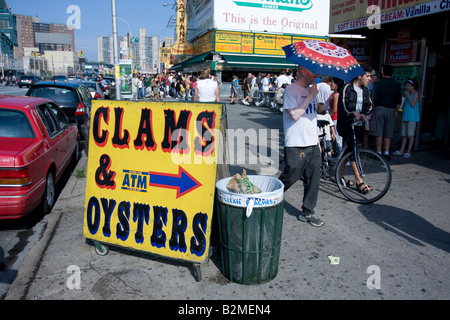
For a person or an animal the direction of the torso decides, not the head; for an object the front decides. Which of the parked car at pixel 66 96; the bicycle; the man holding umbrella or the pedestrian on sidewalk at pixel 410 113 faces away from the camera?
the parked car

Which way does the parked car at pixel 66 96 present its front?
away from the camera

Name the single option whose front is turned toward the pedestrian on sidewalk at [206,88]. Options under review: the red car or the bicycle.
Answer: the red car

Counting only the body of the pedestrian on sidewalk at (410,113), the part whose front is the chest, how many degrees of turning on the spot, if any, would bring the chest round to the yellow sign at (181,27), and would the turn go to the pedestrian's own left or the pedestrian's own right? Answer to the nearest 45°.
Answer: approximately 90° to the pedestrian's own right

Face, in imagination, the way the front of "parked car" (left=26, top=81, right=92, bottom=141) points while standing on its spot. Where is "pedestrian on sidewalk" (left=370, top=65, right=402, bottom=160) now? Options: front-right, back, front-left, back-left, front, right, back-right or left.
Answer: back-right

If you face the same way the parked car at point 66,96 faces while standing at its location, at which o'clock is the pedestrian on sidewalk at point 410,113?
The pedestrian on sidewalk is roughly at 4 o'clock from the parked car.
